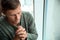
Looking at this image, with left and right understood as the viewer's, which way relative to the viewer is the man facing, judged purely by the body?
facing the viewer and to the right of the viewer

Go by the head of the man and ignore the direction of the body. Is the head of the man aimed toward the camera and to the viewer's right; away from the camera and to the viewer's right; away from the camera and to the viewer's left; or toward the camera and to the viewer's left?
toward the camera and to the viewer's right
